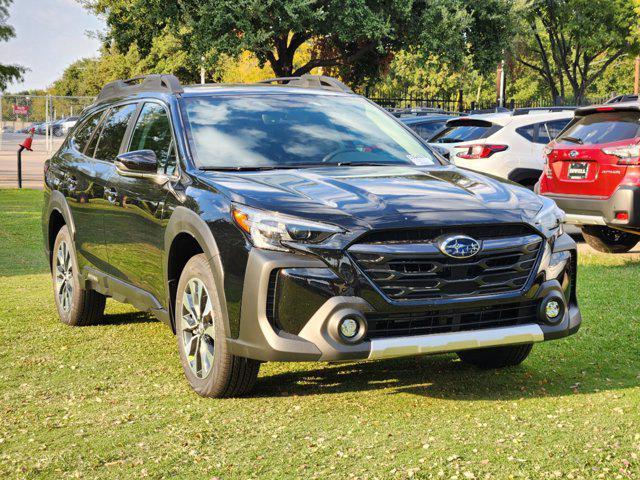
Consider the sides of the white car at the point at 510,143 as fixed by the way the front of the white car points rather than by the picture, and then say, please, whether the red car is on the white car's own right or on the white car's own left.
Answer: on the white car's own right

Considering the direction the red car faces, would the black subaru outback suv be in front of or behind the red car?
behind

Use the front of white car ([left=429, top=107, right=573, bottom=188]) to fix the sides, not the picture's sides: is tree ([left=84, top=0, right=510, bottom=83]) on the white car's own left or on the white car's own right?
on the white car's own left

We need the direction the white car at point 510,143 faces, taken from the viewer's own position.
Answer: facing away from the viewer and to the right of the viewer

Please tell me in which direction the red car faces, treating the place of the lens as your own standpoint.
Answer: facing away from the viewer and to the right of the viewer

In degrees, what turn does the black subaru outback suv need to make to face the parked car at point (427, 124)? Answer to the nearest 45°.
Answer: approximately 135° to its left
